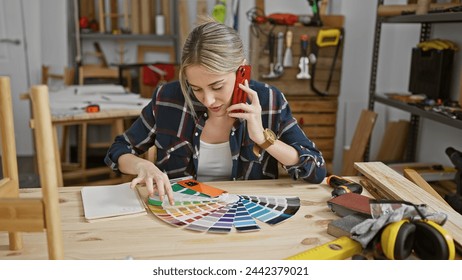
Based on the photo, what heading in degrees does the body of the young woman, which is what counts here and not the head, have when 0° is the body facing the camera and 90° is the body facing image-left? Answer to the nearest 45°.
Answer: approximately 0°

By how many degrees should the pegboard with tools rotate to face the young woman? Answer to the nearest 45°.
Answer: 0° — it already faces them

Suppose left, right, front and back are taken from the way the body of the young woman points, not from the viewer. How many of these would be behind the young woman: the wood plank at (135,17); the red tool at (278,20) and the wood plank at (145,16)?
3

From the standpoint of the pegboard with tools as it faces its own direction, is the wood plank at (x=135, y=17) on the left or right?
on its right

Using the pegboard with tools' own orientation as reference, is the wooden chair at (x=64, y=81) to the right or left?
on its right

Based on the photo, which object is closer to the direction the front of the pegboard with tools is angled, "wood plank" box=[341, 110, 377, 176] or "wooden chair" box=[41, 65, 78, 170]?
the wood plank

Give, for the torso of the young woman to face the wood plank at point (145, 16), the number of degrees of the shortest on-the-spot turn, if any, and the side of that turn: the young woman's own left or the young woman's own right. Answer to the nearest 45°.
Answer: approximately 180°

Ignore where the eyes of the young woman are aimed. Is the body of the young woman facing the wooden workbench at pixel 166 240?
yes

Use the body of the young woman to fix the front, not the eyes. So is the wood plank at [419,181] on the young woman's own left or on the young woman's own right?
on the young woman's own left

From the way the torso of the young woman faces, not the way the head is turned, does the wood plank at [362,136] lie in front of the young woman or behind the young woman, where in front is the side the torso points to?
behind

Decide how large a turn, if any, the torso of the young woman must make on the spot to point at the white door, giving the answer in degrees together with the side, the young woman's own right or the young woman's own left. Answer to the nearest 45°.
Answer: approximately 135° to the young woman's own right

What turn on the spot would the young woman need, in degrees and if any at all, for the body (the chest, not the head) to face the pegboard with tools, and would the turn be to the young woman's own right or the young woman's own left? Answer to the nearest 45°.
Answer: approximately 180°
